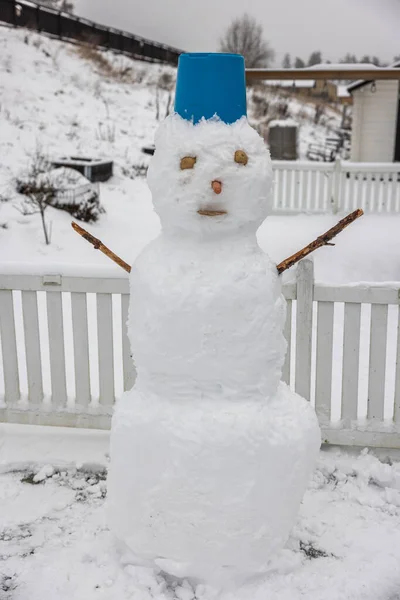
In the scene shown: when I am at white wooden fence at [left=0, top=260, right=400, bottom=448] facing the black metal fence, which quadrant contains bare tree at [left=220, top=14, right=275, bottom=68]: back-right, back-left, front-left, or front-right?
front-right

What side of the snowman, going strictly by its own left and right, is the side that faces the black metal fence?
back

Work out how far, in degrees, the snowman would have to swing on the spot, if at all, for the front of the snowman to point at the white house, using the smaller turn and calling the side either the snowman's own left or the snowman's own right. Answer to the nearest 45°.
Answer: approximately 180°

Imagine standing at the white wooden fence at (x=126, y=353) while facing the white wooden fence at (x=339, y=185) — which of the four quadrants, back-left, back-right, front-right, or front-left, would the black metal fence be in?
front-left

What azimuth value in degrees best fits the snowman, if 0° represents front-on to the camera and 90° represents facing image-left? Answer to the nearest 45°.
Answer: approximately 0°

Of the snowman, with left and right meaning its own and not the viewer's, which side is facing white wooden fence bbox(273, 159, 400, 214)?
back

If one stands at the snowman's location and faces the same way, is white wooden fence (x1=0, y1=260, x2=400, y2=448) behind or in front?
behind

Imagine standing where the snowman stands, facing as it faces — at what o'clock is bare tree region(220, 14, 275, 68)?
The bare tree is roughly at 6 o'clock from the snowman.
